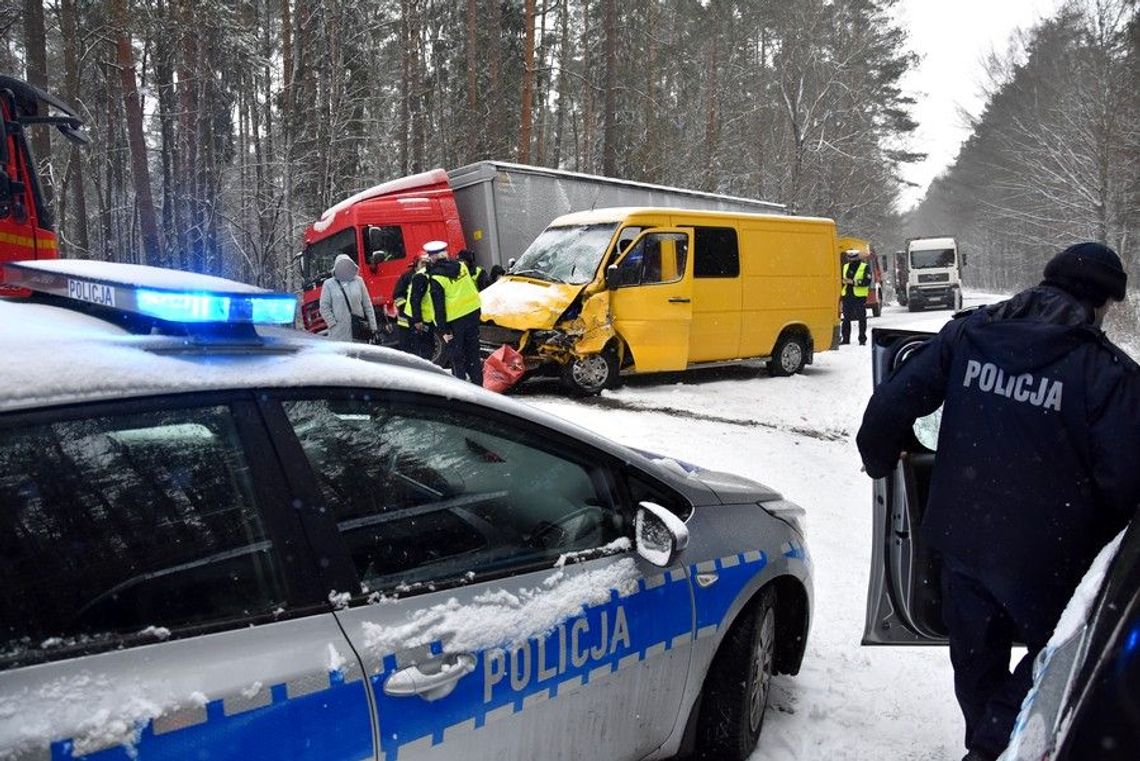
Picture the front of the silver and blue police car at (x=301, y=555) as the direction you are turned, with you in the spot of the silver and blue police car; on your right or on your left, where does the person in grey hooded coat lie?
on your left

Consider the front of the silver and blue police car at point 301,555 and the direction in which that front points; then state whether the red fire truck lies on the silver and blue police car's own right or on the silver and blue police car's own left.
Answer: on the silver and blue police car's own left

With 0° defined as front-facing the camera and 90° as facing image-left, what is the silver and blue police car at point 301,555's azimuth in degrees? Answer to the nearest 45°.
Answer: approximately 225°

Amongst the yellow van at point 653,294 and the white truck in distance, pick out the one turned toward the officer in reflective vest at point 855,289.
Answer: the white truck in distance

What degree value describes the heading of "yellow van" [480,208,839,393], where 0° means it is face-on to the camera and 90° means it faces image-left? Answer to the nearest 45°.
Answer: approximately 45°

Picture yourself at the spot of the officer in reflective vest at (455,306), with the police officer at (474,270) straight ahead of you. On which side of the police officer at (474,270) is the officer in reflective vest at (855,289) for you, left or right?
right

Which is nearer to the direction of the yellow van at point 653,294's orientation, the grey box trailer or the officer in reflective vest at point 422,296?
the officer in reflective vest
